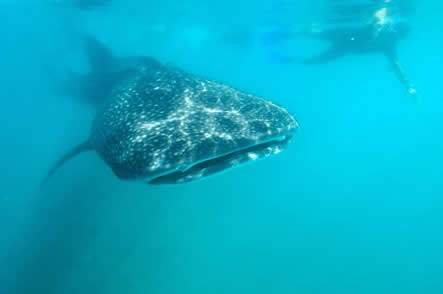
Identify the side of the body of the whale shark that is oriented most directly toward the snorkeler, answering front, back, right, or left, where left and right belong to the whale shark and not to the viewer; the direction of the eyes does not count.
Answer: left

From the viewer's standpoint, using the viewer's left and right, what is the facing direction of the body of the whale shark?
facing the viewer and to the right of the viewer
